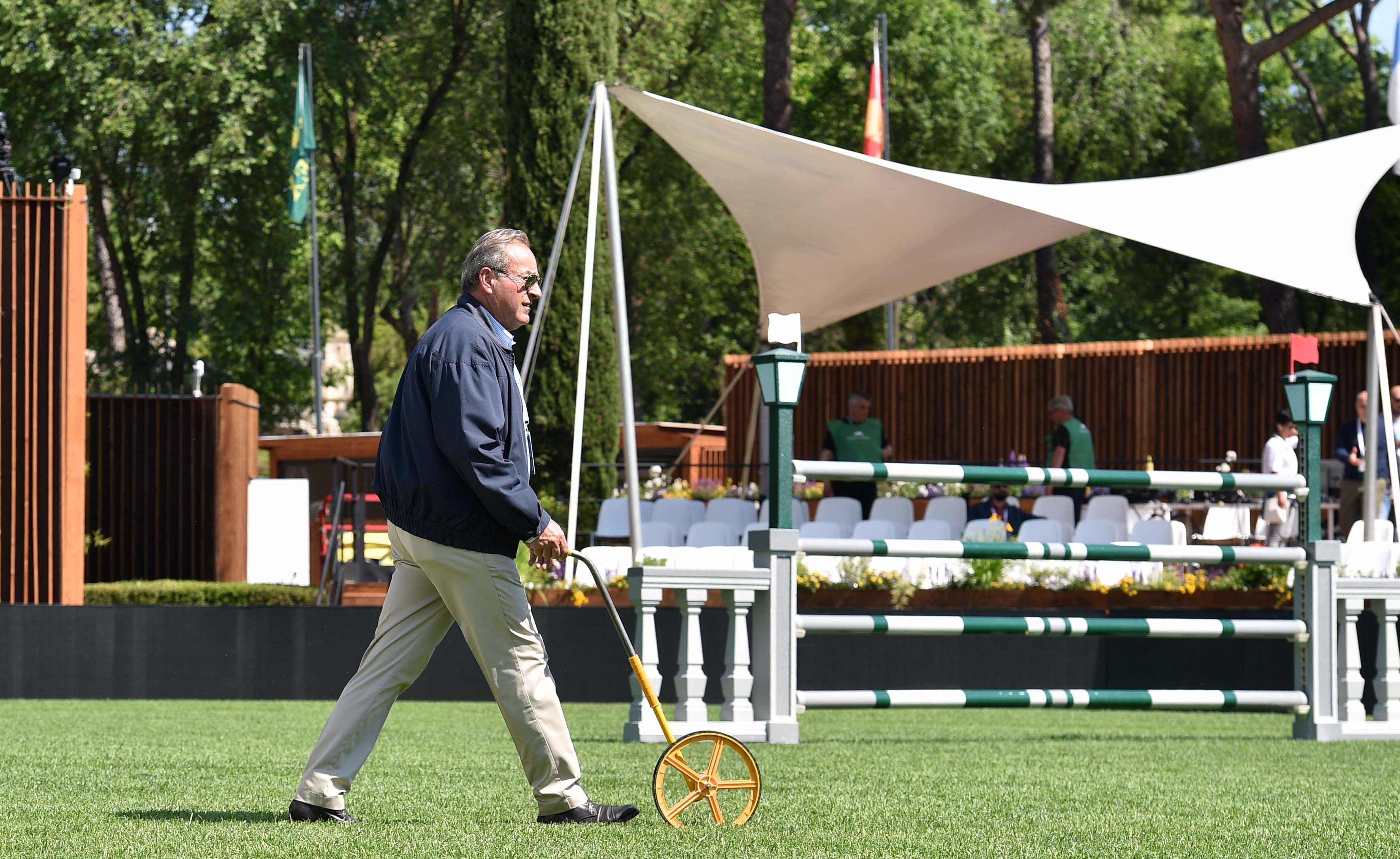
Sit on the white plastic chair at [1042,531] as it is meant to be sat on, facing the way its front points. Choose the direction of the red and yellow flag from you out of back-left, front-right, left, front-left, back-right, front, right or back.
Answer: back

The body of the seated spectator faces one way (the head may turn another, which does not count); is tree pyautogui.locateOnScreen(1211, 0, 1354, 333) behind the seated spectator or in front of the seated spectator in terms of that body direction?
behind

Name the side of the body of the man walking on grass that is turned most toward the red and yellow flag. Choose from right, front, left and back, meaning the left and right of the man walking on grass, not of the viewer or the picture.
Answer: left

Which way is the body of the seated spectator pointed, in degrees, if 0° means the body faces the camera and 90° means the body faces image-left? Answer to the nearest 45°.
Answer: approximately 0°

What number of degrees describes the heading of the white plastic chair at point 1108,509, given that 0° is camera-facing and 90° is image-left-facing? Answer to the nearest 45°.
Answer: approximately 0°

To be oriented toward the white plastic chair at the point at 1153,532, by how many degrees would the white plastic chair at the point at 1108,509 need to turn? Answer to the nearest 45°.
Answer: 0° — it already faces it

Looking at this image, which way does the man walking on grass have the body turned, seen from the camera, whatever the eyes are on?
to the viewer's right

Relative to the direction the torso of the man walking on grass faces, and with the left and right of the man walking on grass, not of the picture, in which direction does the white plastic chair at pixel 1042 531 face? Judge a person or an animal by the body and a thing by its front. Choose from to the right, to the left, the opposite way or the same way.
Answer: to the right

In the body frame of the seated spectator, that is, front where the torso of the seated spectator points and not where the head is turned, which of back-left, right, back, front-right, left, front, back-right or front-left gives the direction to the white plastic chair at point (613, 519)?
right

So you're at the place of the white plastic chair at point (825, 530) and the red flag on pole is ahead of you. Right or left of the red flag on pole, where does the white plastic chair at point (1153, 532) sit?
left

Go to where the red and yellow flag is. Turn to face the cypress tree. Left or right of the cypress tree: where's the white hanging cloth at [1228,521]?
left

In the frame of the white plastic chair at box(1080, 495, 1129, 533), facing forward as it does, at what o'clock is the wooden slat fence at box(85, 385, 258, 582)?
The wooden slat fence is roughly at 3 o'clock from the white plastic chair.
